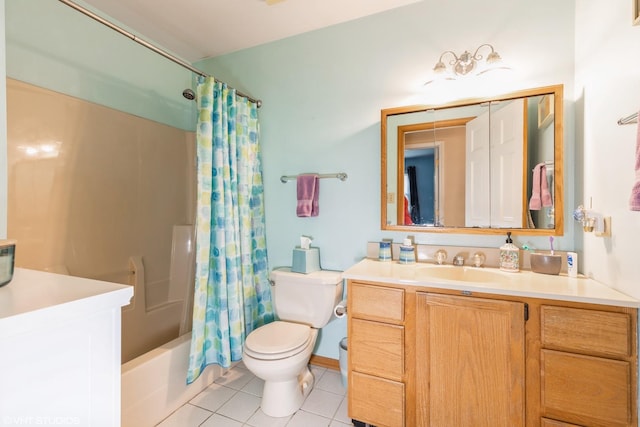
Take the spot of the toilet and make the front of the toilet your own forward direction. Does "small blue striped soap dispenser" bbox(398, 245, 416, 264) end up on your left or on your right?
on your left

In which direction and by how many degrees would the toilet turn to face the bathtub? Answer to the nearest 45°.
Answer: approximately 45° to its right

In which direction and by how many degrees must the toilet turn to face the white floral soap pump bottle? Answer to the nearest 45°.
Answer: approximately 135° to its left

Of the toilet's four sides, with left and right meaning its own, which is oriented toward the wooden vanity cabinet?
left

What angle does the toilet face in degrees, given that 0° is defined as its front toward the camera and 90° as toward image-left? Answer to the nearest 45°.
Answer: approximately 45°
